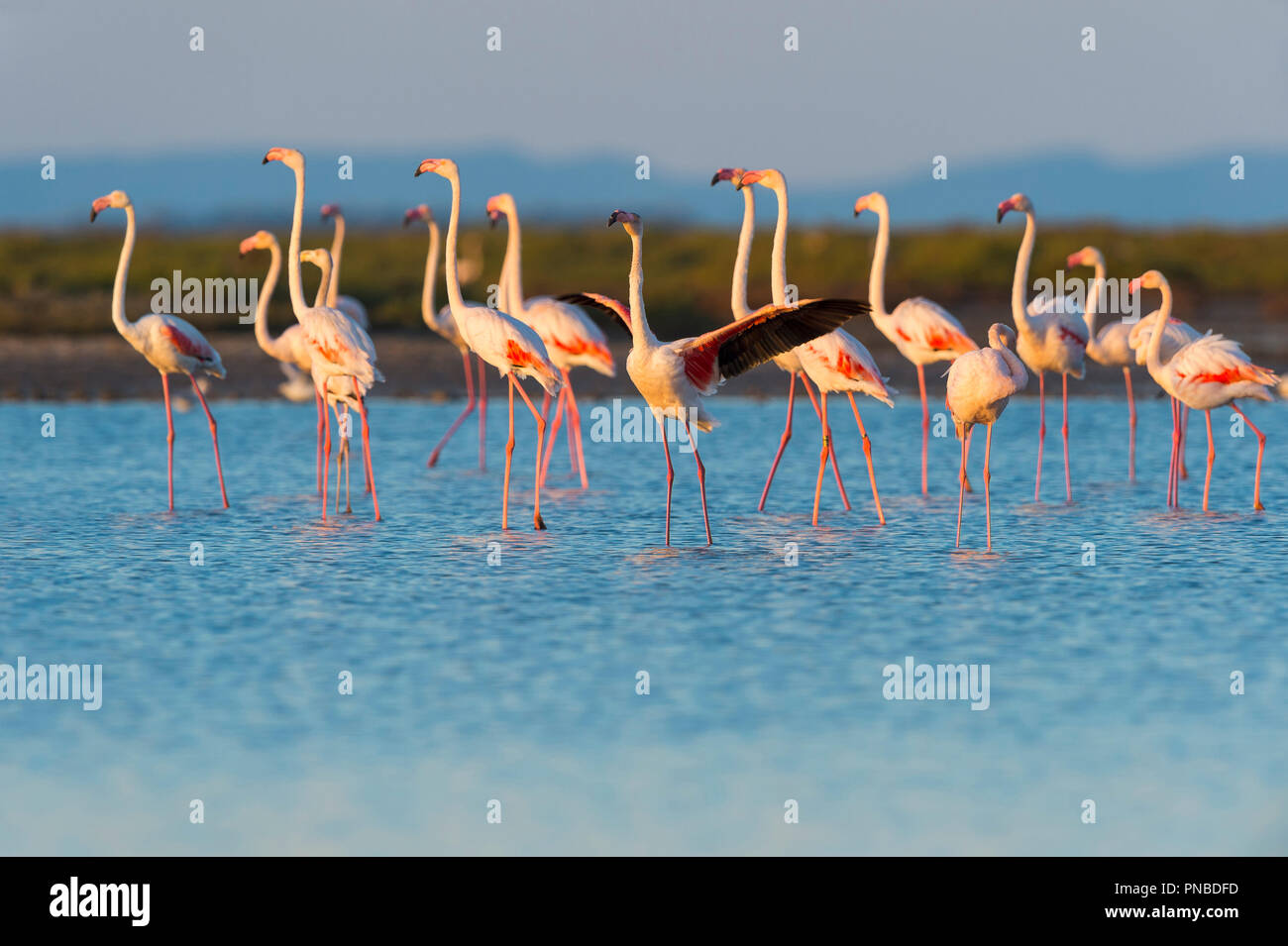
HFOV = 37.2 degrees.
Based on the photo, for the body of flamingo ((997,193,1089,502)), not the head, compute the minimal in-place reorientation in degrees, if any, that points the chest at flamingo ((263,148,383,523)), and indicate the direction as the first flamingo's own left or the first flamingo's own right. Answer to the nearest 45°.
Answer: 0° — it already faces it

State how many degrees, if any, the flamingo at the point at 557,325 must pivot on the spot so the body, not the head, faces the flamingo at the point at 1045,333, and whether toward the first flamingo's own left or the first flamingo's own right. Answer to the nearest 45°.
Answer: approximately 180°

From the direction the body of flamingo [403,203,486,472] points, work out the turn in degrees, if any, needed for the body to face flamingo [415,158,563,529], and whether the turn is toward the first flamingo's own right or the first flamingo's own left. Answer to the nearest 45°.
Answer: approximately 90° to the first flamingo's own left

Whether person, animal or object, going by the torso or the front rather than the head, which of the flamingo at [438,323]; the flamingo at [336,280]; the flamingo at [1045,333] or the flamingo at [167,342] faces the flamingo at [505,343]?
the flamingo at [1045,333]

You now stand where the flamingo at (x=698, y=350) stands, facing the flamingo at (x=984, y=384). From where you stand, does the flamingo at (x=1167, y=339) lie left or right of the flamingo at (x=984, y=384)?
left

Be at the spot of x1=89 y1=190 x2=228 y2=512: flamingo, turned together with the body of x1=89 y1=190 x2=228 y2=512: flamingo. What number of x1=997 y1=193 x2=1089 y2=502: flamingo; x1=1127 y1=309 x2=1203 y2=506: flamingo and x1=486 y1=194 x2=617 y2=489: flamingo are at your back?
3

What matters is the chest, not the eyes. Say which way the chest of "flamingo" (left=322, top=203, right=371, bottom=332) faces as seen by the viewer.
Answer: to the viewer's left

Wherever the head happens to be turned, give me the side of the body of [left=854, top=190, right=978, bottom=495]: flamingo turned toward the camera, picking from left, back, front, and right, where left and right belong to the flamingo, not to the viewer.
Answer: left

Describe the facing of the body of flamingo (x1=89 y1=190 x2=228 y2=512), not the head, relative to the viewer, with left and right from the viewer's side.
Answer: facing to the left of the viewer

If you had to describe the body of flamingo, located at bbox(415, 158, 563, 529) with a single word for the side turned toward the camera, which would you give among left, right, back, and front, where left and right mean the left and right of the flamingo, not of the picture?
left
